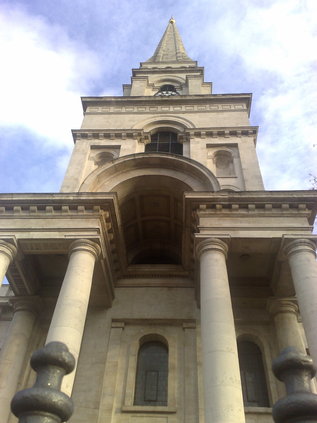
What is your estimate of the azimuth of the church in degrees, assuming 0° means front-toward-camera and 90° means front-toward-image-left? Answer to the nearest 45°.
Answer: approximately 0°

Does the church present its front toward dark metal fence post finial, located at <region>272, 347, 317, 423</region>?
yes

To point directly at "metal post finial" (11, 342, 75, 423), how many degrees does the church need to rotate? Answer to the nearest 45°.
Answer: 0° — it already faces it
